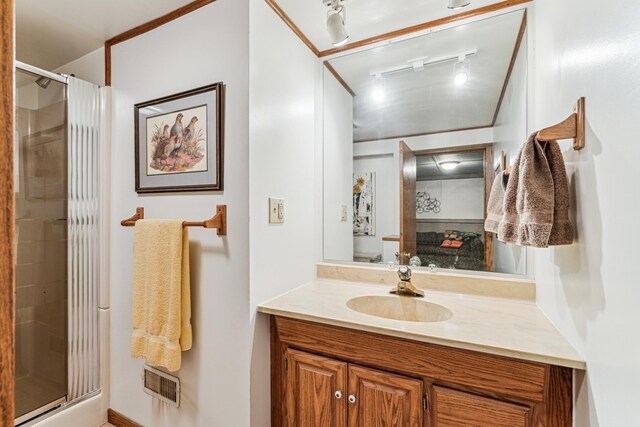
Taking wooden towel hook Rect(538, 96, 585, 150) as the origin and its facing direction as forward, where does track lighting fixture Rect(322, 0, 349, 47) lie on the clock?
The track lighting fixture is roughly at 12 o'clock from the wooden towel hook.

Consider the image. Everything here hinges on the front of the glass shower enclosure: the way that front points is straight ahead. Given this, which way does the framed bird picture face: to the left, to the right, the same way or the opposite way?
to the right

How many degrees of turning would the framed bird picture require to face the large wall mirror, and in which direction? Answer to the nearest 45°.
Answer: approximately 135° to its left

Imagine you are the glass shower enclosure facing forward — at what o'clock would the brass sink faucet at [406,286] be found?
The brass sink faucet is roughly at 12 o'clock from the glass shower enclosure.

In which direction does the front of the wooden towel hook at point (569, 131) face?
to the viewer's left

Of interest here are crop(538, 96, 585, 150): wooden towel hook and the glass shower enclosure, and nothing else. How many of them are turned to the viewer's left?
1

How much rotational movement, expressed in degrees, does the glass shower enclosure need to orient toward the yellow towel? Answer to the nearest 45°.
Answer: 0° — it already faces it
